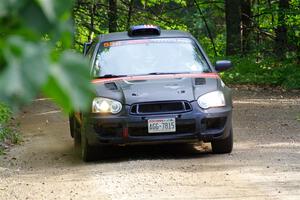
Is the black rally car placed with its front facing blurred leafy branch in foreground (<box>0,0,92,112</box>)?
yes

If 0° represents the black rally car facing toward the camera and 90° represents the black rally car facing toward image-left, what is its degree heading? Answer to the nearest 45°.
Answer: approximately 0°

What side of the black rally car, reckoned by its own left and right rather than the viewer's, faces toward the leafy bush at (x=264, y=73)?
back

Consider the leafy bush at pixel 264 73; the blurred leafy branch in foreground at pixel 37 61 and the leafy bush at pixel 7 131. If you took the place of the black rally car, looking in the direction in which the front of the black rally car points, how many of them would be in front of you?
1

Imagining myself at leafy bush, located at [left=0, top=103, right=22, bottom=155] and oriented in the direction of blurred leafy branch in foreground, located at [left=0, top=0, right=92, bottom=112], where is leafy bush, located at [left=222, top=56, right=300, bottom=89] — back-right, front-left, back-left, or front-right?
back-left

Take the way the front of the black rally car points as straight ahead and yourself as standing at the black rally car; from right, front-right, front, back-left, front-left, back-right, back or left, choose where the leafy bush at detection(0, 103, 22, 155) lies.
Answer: back-right
